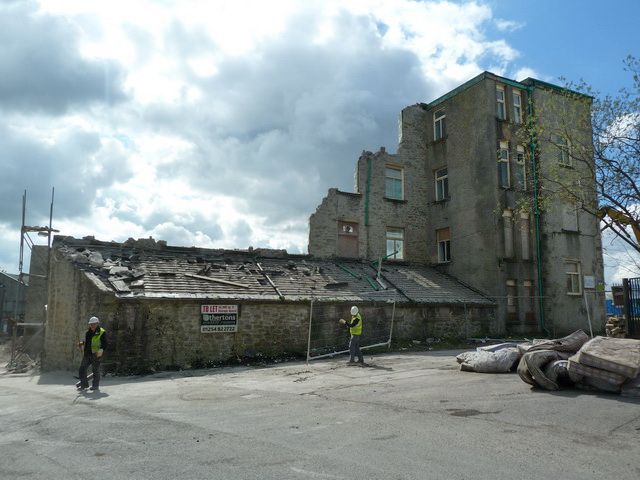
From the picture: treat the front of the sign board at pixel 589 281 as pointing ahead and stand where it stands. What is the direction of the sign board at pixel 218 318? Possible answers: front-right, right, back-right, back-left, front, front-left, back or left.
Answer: front-right

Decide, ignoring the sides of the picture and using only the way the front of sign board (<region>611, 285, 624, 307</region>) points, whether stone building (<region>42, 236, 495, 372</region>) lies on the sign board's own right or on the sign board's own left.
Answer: on the sign board's own right

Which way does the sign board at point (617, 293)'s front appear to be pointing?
toward the camera

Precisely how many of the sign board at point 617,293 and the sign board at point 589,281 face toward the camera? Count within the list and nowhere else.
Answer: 2

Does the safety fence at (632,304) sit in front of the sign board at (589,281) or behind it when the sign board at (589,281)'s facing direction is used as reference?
in front

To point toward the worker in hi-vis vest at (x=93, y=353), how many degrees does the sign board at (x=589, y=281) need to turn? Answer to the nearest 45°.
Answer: approximately 45° to its right

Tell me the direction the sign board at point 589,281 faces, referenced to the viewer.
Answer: facing the viewer

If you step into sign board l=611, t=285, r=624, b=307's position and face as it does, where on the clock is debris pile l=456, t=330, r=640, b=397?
The debris pile is roughly at 12 o'clock from the sign board.

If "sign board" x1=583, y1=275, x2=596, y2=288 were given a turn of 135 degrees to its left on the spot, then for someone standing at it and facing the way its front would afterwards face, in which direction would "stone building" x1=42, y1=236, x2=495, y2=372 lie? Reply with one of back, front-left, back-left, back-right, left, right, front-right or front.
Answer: back
